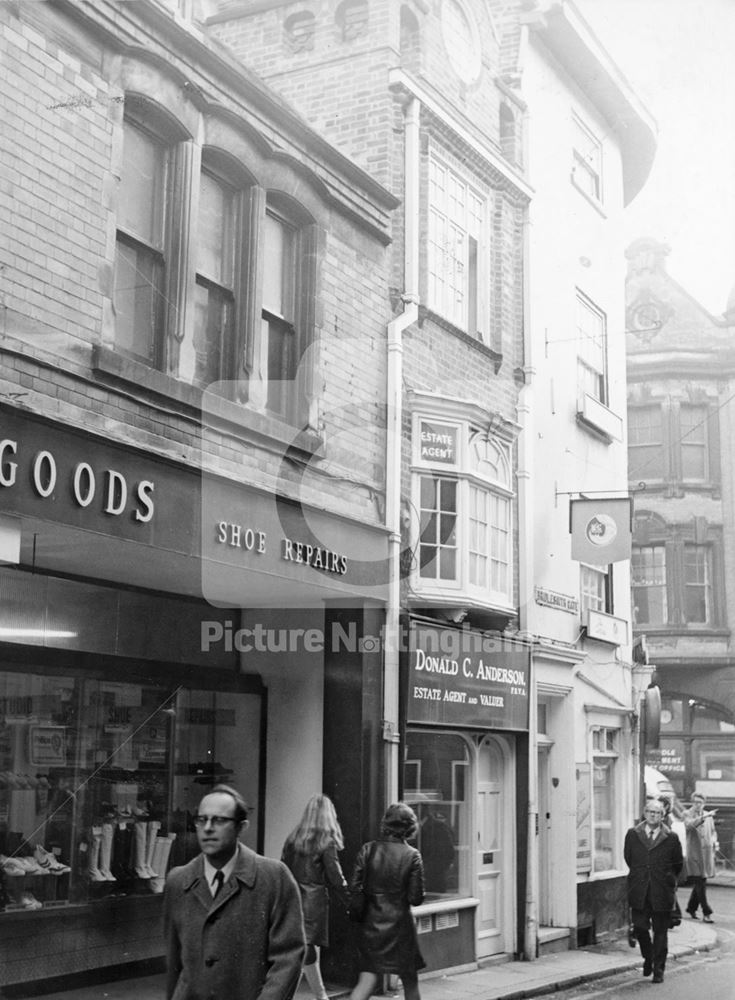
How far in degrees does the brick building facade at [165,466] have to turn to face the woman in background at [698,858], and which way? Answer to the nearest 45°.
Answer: approximately 90° to its left

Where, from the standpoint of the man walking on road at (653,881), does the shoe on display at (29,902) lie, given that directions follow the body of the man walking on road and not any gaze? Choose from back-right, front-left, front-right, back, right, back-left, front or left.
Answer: front-right

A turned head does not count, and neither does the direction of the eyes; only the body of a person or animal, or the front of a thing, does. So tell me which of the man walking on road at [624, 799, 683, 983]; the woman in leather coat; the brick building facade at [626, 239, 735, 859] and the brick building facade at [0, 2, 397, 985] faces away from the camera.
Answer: the woman in leather coat

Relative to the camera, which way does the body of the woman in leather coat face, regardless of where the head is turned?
away from the camera

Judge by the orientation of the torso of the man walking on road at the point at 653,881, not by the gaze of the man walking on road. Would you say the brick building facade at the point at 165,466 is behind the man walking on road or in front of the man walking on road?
in front

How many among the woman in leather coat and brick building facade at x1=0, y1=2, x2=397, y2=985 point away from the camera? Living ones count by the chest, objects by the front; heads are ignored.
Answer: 1

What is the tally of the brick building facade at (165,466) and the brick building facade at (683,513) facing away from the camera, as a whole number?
0

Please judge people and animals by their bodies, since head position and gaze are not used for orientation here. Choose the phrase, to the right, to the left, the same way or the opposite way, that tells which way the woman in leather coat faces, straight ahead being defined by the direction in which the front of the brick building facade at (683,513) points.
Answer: the opposite way

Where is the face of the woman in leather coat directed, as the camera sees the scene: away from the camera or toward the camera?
away from the camera

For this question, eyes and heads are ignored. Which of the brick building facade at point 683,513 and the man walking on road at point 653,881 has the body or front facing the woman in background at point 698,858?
the brick building facade

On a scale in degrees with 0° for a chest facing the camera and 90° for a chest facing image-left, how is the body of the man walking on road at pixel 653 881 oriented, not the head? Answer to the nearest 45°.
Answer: approximately 0°

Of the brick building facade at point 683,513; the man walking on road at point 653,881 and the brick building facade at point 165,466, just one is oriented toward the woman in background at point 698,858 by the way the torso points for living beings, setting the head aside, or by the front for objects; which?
the brick building facade at point 683,513
